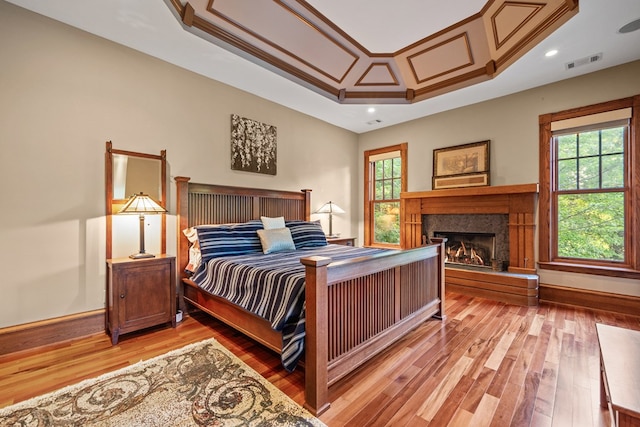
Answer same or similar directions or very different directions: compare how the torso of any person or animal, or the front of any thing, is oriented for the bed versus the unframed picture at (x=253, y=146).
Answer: same or similar directions

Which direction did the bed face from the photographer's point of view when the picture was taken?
facing the viewer and to the right of the viewer

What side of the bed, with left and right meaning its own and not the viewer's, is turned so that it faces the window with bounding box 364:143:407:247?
left

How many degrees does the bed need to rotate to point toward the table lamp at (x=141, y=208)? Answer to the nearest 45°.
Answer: approximately 135° to its right

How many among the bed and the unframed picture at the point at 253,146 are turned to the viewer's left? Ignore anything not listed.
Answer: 0

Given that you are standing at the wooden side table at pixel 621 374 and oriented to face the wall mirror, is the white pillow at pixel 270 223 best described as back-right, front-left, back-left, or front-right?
front-right

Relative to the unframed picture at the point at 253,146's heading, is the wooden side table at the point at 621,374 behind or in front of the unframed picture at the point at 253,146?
in front

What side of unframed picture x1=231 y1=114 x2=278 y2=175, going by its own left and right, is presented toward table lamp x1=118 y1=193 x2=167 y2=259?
right

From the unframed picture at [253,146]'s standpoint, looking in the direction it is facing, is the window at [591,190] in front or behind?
in front

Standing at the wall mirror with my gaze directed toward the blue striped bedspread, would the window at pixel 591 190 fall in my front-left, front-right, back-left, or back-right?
front-left

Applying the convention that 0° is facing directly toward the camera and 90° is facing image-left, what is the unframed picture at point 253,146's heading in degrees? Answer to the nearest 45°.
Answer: approximately 315°
